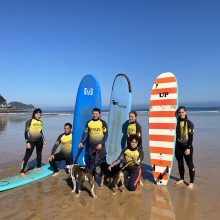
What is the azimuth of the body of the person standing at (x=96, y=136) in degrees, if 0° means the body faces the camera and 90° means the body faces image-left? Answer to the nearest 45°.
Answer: approximately 0°

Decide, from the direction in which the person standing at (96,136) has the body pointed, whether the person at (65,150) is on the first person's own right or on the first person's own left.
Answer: on the first person's own right

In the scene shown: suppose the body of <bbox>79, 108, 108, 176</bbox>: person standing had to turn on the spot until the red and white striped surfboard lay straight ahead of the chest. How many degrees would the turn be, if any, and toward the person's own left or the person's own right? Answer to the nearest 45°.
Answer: approximately 90° to the person's own left

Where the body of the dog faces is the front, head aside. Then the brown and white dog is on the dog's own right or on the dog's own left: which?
on the dog's own left

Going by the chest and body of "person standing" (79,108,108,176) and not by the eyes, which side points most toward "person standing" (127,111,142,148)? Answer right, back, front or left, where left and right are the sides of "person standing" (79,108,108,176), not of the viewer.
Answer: left

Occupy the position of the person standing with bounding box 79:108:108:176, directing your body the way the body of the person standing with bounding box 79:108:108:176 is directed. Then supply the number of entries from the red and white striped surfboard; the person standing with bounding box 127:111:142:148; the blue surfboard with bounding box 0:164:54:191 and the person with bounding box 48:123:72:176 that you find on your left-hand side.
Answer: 2
